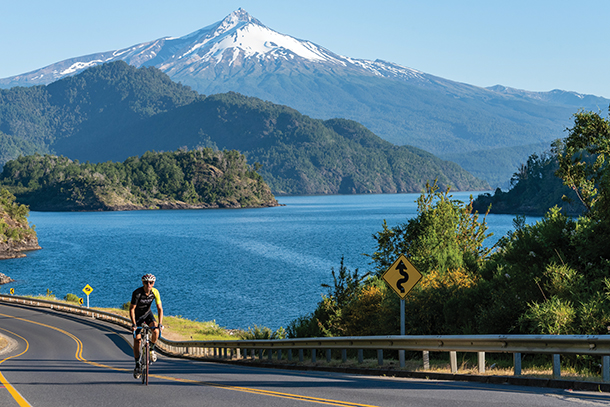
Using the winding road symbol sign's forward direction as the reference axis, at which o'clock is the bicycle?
The bicycle is roughly at 2 o'clock from the winding road symbol sign.

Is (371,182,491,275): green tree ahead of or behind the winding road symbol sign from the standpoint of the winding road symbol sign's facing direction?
behind

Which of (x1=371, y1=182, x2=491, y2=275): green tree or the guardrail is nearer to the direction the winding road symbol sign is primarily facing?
the guardrail

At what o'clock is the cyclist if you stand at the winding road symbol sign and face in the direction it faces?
The cyclist is roughly at 2 o'clock from the winding road symbol sign.

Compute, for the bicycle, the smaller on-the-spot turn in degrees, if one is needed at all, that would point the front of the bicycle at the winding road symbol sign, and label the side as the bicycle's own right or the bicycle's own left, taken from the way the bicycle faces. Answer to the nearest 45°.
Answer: approximately 90° to the bicycle's own left

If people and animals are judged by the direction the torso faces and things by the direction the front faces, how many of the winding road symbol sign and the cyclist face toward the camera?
2

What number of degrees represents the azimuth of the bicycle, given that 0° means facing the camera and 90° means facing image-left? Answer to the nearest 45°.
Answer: approximately 0°

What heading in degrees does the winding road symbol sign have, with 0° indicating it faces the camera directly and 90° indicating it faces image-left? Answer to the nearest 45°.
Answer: approximately 0°
